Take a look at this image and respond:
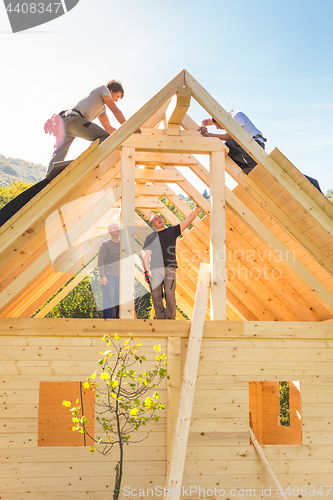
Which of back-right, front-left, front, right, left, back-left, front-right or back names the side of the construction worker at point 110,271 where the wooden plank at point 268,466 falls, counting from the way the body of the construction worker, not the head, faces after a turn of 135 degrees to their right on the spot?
back-left

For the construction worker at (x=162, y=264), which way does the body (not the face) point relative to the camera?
toward the camera

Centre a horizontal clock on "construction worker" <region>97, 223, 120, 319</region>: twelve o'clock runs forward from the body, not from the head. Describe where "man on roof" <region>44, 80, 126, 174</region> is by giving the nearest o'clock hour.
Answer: The man on roof is roughly at 2 o'clock from the construction worker.

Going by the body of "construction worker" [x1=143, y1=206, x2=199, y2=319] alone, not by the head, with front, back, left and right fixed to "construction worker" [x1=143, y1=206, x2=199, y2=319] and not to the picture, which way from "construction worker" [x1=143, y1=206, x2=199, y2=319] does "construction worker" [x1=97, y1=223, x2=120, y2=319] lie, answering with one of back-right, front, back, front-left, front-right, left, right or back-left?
back-right

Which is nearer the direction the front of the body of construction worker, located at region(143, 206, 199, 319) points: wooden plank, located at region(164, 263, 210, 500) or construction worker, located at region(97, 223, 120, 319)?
the wooden plank

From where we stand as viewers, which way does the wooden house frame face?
facing the viewer
